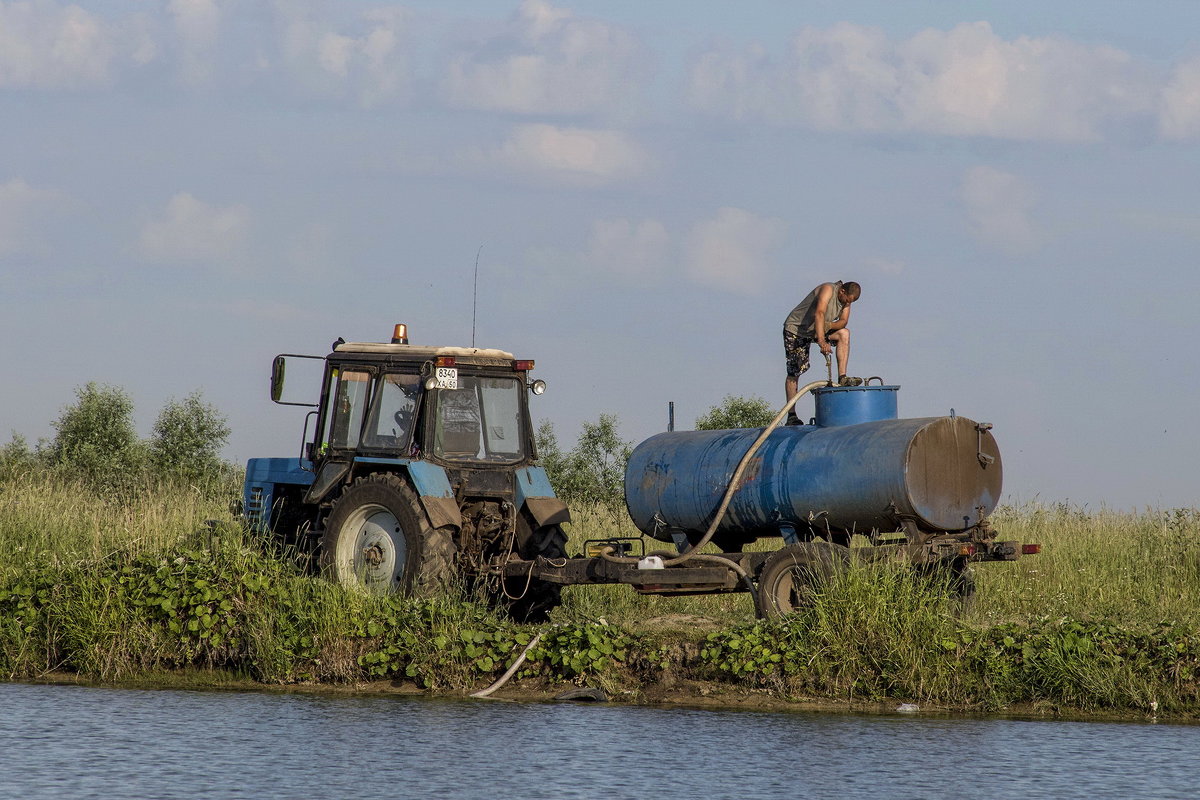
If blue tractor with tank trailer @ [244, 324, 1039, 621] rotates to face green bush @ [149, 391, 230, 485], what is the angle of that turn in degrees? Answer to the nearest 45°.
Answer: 0° — it already faces it

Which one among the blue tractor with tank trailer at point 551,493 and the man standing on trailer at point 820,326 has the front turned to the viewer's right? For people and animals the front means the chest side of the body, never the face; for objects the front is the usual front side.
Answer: the man standing on trailer

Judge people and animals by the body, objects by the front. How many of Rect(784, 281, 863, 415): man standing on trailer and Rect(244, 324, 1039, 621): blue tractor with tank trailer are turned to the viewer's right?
1

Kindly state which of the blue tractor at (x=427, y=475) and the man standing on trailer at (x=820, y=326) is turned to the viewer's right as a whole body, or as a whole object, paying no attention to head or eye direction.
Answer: the man standing on trailer

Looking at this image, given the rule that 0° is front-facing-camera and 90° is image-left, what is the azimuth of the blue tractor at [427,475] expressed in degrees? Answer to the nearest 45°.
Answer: approximately 135°

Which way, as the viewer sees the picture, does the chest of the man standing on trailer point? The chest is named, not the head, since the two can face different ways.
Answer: to the viewer's right

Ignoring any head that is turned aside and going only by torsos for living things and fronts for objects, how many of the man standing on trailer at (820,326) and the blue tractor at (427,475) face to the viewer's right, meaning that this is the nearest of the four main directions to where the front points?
1

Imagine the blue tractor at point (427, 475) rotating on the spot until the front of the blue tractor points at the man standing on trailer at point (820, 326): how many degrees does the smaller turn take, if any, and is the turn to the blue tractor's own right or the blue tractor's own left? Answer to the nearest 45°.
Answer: approximately 135° to the blue tractor's own right

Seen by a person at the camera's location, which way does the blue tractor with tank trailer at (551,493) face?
facing away from the viewer and to the left of the viewer

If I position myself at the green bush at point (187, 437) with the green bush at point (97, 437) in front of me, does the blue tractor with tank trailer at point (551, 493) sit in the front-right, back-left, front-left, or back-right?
back-left

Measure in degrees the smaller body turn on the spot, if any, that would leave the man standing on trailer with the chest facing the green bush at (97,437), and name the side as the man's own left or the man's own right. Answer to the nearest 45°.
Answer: approximately 135° to the man's own left

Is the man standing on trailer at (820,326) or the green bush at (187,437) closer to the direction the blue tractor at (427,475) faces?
the green bush

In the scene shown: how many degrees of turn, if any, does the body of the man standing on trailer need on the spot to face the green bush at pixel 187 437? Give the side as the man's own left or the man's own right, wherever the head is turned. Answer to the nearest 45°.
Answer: approximately 135° to the man's own left
